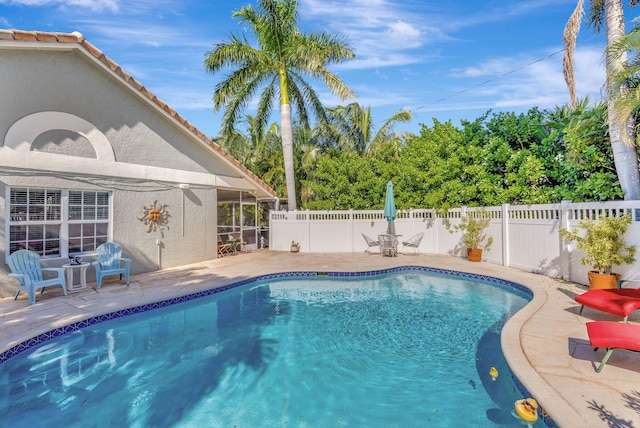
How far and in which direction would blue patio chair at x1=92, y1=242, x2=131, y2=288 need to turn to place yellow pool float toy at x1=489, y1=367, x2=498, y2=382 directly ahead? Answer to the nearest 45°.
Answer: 0° — it already faces it

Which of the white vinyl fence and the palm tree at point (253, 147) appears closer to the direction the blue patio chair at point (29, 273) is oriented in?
the white vinyl fence

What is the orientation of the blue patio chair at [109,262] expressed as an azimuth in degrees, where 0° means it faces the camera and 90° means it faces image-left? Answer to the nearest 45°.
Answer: approximately 315°

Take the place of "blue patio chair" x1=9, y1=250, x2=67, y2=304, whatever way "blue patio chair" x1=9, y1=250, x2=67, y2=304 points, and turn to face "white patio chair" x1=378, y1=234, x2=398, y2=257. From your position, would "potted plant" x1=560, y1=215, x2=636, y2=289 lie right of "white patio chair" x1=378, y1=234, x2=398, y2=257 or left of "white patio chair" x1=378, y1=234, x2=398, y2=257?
right

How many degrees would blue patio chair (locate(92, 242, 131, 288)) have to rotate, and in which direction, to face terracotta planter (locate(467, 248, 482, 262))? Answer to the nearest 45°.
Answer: approximately 45° to its left
